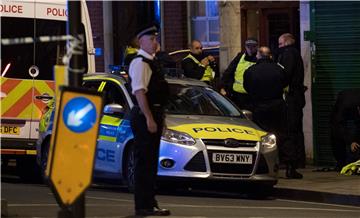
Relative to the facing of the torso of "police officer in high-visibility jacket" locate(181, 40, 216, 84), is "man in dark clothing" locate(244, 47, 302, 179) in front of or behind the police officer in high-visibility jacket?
in front

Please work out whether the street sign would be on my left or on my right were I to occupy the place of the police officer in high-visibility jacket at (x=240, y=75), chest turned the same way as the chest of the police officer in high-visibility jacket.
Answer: on my right

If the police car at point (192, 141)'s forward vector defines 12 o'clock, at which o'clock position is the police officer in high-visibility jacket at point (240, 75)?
The police officer in high-visibility jacket is roughly at 8 o'clock from the police car.

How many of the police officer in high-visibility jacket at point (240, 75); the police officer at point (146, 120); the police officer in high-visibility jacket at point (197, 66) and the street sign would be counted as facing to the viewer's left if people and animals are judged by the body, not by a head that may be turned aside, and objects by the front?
0

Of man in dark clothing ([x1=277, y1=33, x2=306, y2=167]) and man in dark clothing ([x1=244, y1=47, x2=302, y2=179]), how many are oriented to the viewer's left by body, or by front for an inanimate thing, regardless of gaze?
1

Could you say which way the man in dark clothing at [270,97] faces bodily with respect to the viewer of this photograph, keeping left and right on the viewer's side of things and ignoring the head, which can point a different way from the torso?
facing away from the viewer

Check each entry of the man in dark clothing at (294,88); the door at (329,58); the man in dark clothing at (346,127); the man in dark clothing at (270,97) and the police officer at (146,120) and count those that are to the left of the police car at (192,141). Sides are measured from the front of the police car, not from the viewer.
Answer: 4

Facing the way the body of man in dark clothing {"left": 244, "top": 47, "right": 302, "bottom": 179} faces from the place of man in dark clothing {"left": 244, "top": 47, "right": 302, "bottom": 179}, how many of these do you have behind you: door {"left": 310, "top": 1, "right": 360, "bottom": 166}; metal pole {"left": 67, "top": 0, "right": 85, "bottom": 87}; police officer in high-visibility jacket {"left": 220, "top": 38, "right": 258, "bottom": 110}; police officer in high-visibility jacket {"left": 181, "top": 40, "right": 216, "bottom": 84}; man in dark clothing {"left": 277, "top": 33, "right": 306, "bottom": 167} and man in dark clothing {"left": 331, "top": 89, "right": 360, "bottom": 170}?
1

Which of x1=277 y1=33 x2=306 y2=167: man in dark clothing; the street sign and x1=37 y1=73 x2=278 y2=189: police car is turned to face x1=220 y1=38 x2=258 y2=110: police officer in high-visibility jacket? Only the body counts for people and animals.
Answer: the man in dark clothing

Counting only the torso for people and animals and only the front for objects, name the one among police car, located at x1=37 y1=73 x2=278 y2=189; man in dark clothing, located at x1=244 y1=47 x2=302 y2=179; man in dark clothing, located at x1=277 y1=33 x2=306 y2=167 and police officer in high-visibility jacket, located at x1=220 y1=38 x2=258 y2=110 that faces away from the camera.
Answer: man in dark clothing, located at x1=244 y1=47 x2=302 y2=179

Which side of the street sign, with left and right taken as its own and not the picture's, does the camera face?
front

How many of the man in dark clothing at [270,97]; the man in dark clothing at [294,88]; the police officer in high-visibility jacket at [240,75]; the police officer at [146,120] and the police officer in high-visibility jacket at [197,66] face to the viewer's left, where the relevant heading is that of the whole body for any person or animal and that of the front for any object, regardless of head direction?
1

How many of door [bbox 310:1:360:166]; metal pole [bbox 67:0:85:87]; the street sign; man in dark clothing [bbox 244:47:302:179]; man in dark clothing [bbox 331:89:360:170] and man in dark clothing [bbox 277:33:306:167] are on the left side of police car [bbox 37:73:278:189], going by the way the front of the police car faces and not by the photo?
4

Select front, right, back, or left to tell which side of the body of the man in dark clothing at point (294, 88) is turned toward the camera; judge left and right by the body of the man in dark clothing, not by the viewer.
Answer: left

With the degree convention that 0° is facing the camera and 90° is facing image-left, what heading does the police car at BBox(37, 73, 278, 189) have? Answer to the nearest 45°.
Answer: approximately 315°

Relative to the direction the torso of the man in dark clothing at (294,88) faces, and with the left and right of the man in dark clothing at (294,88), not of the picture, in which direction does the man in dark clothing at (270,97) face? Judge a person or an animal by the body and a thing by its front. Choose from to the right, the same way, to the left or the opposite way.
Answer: to the right

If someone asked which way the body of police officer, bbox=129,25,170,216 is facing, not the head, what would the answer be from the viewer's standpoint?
to the viewer's right

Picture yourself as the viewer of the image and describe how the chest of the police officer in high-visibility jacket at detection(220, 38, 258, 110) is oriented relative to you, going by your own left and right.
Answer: facing the viewer and to the right of the viewer
